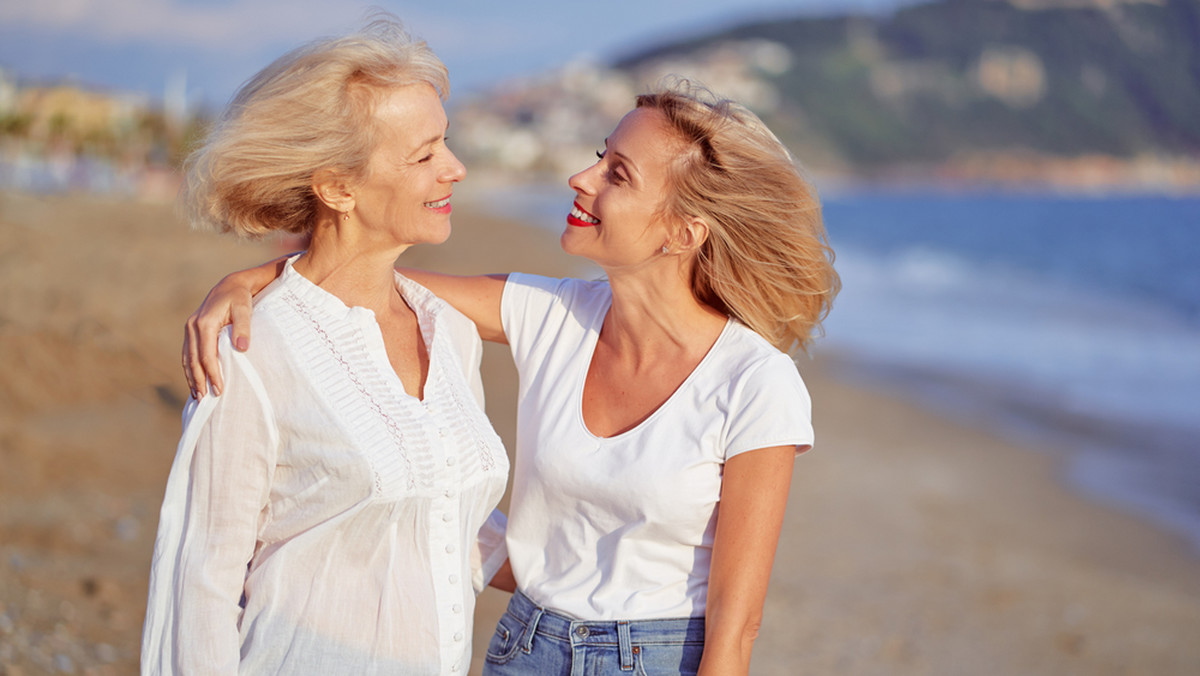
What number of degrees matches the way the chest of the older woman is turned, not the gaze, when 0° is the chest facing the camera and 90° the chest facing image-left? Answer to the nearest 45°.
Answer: approximately 315°

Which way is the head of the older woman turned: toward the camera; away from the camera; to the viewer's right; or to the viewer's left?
to the viewer's right
